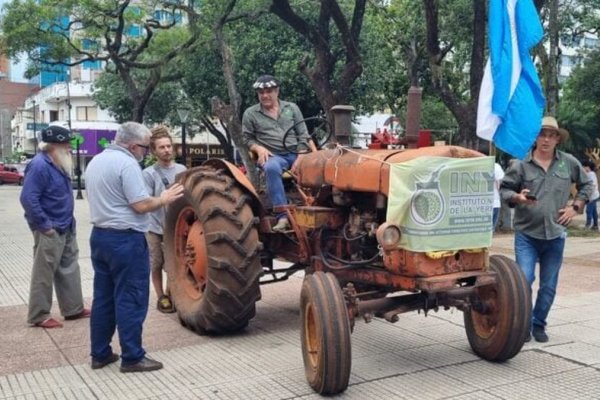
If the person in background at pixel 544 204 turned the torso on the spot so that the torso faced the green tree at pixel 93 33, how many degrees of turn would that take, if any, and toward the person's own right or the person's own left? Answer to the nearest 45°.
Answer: approximately 135° to the person's own right

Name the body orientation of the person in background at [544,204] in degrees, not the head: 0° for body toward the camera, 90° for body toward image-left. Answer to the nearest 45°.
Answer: approximately 0°

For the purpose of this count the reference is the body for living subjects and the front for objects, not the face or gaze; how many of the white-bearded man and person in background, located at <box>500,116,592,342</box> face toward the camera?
1

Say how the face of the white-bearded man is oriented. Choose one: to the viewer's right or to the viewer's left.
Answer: to the viewer's right

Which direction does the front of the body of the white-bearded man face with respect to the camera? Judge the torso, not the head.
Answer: to the viewer's right

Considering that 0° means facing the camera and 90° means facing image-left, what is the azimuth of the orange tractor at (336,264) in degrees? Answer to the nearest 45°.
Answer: approximately 315°

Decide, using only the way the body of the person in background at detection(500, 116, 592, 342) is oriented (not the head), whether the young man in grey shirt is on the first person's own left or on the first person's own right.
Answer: on the first person's own right

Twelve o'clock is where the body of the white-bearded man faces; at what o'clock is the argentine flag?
The argentine flag is roughly at 1 o'clock from the white-bearded man.
